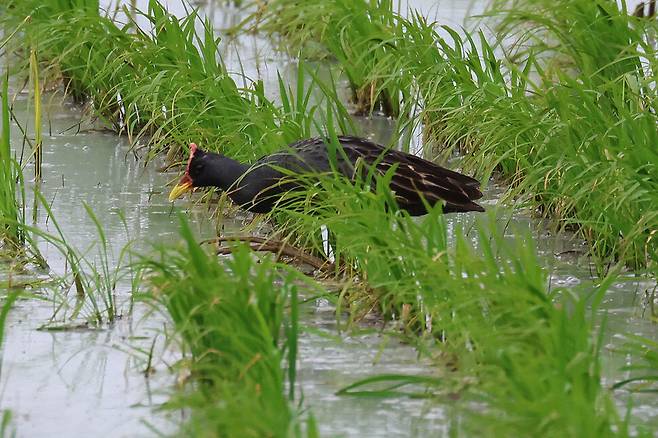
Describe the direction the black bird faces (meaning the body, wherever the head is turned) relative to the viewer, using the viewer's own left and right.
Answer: facing to the left of the viewer

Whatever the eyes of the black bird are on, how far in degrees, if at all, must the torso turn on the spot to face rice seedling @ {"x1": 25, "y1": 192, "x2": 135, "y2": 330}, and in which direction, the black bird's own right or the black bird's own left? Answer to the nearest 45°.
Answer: approximately 45° to the black bird's own left

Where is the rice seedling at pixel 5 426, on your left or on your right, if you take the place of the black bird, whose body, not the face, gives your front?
on your left

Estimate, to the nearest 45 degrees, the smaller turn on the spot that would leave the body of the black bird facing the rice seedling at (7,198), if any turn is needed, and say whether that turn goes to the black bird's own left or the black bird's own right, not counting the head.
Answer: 0° — it already faces it
